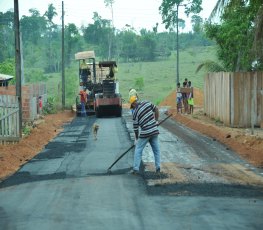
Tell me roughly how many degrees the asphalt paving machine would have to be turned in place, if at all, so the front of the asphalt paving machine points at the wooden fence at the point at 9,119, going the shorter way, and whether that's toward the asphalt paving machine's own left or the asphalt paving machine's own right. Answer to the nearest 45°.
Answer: approximately 180°

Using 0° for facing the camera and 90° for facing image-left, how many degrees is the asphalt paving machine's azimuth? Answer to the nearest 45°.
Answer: approximately 180°

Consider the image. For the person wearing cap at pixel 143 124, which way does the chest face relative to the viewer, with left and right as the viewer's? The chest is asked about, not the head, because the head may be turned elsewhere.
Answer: facing away from the viewer and to the left of the viewer

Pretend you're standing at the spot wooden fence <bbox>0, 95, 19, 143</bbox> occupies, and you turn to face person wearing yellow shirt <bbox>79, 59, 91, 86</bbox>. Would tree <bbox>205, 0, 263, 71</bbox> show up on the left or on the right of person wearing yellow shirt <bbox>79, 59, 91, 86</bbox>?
right

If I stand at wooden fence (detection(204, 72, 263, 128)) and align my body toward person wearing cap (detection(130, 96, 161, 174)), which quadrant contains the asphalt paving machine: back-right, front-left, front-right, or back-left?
back-right

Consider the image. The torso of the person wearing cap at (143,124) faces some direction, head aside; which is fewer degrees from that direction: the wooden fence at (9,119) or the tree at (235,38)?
the wooden fence

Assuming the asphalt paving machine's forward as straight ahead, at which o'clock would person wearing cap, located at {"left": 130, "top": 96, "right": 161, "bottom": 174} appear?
The person wearing cap is roughly at 6 o'clock from the asphalt paving machine.
